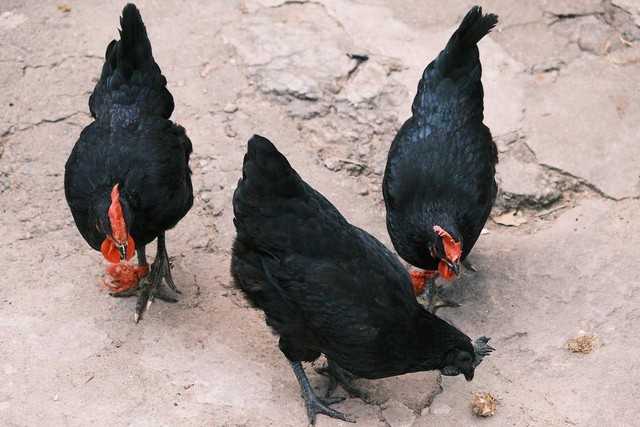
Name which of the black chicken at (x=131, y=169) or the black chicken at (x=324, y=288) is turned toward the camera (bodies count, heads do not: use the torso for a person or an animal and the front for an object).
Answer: the black chicken at (x=131, y=169)

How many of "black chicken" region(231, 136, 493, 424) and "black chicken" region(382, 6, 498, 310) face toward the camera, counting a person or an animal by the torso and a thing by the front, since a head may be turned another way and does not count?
1

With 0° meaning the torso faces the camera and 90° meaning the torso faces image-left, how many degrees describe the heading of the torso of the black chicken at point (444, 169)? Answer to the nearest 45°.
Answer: approximately 0°

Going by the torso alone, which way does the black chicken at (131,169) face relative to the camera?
toward the camera

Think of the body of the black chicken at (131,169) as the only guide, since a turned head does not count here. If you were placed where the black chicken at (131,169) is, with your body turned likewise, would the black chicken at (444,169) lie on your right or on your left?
on your left

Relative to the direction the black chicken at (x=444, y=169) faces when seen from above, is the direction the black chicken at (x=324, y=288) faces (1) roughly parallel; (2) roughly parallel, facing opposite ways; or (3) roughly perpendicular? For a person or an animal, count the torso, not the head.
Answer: roughly perpendicular

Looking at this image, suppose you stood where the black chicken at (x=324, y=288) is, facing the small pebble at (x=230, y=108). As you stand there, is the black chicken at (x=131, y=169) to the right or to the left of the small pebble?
left

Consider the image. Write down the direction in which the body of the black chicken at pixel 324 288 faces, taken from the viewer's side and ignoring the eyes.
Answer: to the viewer's right

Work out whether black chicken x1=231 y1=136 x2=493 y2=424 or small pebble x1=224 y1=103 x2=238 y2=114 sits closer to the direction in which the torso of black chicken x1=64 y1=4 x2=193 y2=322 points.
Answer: the black chicken

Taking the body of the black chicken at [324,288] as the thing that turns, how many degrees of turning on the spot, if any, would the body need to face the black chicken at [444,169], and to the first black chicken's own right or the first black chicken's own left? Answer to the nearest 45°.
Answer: approximately 45° to the first black chicken's own left

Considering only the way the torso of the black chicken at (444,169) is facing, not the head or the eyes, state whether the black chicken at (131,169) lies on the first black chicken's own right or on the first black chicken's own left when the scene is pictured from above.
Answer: on the first black chicken's own right

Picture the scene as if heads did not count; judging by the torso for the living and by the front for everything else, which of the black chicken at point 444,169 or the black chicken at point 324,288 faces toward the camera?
the black chicken at point 444,169

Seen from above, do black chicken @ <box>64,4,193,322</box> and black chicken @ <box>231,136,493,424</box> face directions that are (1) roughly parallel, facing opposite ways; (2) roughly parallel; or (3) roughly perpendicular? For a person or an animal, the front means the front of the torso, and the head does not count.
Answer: roughly perpendicular
